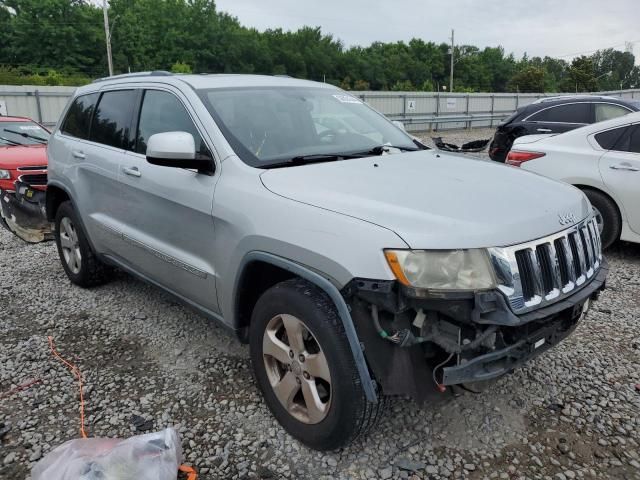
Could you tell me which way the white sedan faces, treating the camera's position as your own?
facing to the right of the viewer

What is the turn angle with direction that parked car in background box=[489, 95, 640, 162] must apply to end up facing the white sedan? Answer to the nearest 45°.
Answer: approximately 90° to its right

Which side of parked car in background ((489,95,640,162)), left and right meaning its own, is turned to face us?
right

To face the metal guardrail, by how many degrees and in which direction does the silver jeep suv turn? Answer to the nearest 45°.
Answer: approximately 135° to its left

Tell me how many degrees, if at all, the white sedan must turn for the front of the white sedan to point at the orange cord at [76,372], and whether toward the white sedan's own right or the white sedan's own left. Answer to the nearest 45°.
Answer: approximately 135° to the white sedan's own right

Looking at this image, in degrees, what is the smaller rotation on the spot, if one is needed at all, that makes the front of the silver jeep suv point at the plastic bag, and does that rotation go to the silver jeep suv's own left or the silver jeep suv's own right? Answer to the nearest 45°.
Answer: approximately 90° to the silver jeep suv's own right

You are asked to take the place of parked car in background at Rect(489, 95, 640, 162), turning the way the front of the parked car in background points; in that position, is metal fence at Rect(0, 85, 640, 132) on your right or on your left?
on your left

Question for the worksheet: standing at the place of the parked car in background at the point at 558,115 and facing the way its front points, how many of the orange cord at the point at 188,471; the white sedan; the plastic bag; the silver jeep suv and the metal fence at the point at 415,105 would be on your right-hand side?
4

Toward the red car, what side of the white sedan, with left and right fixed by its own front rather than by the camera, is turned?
back

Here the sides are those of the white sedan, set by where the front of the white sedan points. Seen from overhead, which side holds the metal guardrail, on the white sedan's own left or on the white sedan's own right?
on the white sedan's own left

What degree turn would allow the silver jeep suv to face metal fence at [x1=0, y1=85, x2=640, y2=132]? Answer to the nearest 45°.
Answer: approximately 135° to its left

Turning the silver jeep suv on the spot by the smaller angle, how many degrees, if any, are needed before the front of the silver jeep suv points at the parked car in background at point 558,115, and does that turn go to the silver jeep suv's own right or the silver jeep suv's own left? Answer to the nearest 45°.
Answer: approximately 90° to the silver jeep suv's own left

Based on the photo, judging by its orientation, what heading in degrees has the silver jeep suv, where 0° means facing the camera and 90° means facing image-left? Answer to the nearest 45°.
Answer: approximately 315°
